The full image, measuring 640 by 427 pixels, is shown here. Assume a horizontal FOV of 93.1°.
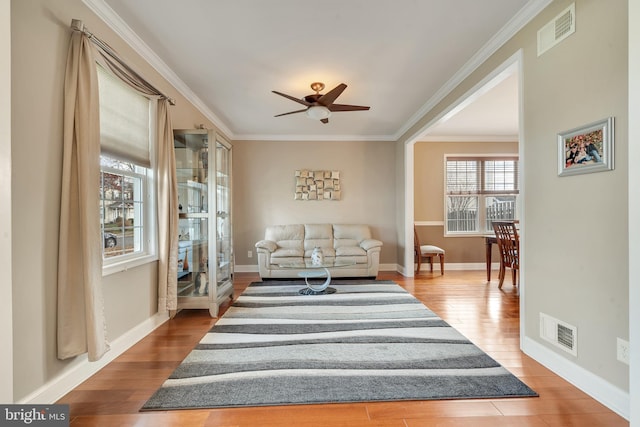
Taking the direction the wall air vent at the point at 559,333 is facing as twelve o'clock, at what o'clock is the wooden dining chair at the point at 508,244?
The wooden dining chair is roughly at 4 o'clock from the wall air vent.

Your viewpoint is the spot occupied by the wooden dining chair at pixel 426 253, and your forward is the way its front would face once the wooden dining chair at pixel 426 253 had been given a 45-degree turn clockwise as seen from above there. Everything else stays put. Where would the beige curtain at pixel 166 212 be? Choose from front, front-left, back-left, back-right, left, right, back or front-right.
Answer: right

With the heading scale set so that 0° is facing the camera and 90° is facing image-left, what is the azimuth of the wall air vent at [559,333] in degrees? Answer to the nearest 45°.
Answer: approximately 45°

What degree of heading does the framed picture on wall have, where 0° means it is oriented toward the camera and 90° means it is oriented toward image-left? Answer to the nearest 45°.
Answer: approximately 45°

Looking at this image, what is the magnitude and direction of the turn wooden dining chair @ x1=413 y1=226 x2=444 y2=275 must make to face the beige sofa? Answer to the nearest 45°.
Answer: approximately 135° to its right

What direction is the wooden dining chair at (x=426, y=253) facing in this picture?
to the viewer's right

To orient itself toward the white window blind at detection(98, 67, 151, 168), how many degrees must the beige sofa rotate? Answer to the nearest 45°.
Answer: approximately 45° to its right

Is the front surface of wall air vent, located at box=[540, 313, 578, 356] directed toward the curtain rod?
yes

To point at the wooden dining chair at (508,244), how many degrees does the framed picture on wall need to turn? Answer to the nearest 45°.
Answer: approximately 135° to its right

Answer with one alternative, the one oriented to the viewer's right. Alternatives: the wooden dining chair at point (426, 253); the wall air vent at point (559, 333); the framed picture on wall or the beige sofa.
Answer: the wooden dining chair

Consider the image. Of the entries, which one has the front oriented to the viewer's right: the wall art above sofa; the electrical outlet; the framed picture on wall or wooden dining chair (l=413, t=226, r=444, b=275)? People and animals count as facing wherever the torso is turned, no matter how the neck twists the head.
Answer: the wooden dining chair

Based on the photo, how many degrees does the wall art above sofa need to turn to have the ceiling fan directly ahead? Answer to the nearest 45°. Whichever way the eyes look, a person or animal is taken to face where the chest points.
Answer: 0° — it already faces it
